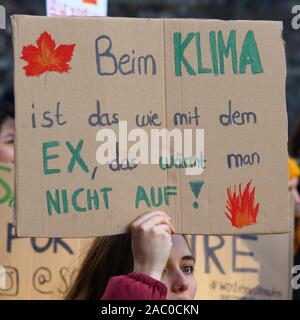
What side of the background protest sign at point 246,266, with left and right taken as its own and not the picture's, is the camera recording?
front

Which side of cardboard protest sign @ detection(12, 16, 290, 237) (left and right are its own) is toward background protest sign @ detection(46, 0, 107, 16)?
back

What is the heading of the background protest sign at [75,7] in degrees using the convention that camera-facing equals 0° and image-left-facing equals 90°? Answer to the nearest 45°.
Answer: approximately 0°

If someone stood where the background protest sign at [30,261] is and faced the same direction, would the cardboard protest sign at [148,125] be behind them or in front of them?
in front

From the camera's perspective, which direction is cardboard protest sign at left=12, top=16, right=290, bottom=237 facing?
toward the camera

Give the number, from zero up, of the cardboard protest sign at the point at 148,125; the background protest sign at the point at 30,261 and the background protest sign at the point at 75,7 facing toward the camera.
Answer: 3

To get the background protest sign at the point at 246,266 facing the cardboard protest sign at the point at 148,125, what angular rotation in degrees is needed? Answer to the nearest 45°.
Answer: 0° — it already faces it

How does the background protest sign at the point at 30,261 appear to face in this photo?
toward the camera
